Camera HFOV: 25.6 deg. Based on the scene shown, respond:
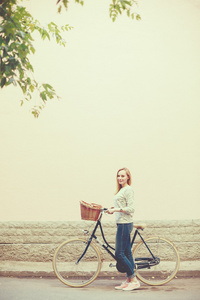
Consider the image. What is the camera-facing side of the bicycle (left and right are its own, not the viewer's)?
left

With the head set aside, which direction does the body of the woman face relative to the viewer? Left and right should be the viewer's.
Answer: facing to the left of the viewer
